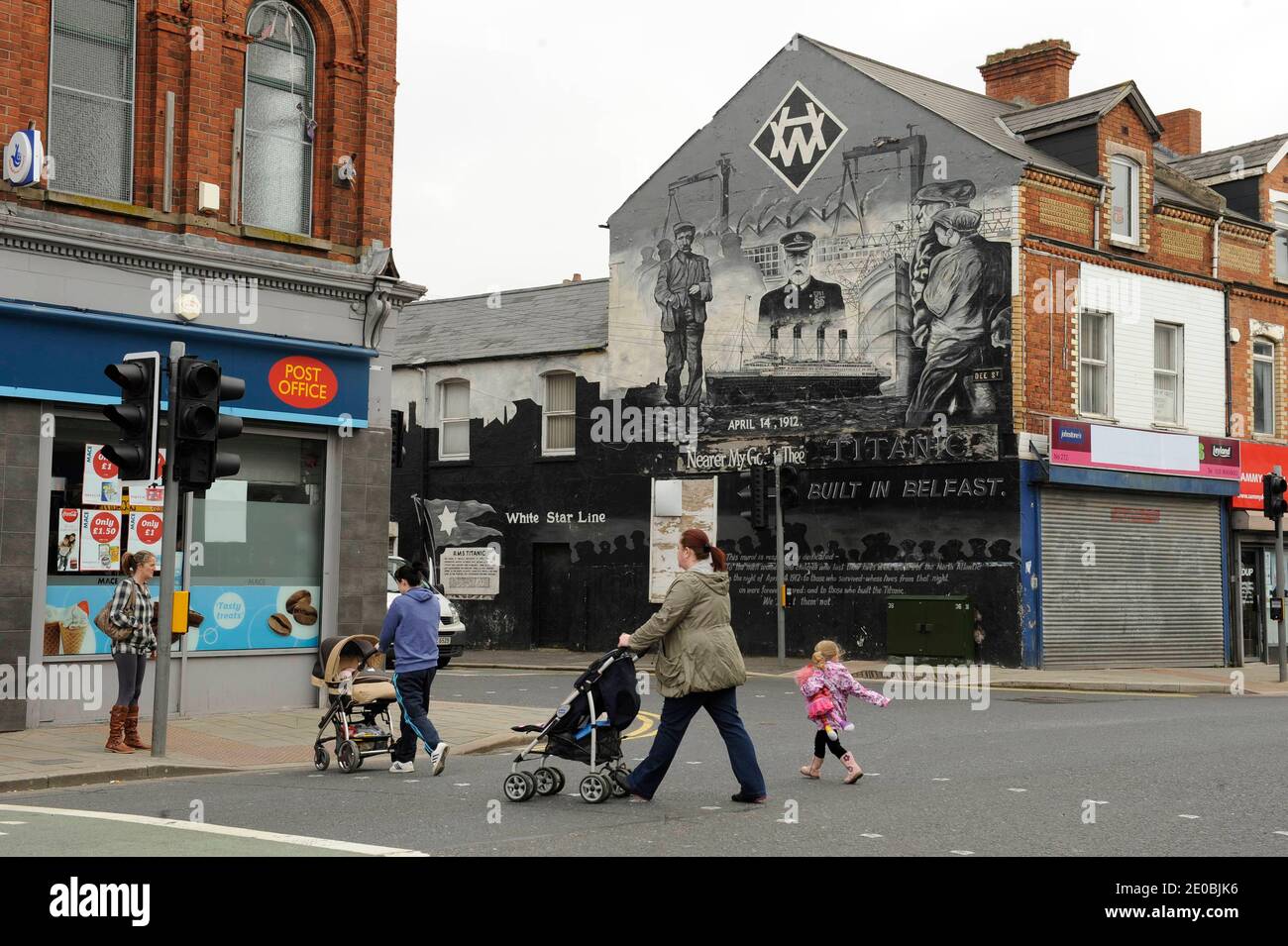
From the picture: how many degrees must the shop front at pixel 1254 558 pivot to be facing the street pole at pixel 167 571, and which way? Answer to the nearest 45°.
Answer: approximately 45° to its right

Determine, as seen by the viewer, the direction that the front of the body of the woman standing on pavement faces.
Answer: to the viewer's right

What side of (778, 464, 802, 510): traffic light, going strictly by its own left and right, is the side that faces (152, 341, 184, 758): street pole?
front

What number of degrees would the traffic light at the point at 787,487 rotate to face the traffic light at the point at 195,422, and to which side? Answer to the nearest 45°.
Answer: approximately 45° to its right

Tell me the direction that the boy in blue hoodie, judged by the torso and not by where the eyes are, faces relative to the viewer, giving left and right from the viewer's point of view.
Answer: facing away from the viewer and to the left of the viewer

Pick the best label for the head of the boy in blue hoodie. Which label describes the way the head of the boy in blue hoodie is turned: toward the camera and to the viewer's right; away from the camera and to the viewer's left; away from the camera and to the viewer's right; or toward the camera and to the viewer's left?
away from the camera and to the viewer's left

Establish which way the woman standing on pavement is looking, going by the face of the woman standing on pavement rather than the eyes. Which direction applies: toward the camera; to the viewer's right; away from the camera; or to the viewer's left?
to the viewer's right

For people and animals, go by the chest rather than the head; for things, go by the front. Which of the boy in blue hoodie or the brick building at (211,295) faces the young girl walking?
the brick building

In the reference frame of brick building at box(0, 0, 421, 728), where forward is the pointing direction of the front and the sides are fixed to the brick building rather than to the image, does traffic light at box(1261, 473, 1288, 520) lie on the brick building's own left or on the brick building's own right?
on the brick building's own left
